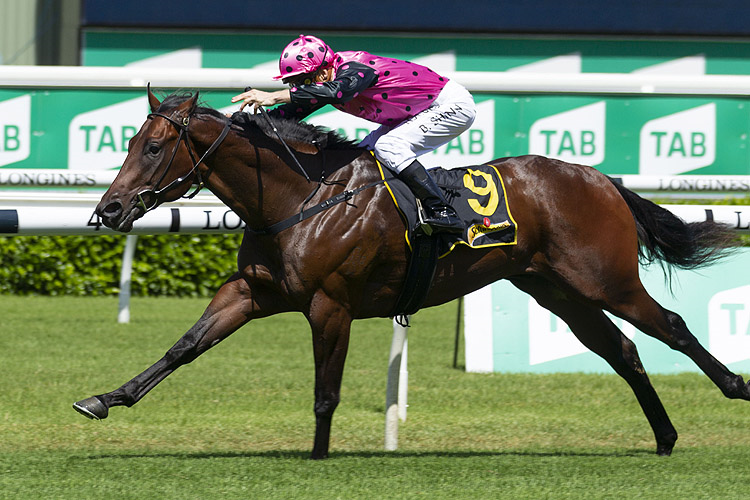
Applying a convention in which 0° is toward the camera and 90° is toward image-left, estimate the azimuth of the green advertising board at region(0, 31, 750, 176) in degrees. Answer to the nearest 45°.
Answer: approximately 0°

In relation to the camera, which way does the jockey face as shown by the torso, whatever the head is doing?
to the viewer's left

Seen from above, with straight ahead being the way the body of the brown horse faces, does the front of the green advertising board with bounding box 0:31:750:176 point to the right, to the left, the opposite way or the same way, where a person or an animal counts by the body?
to the left

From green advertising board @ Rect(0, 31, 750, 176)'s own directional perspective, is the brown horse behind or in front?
in front

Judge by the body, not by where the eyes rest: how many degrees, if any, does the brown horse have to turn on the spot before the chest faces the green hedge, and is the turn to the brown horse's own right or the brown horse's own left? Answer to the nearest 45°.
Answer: approximately 45° to the brown horse's own right

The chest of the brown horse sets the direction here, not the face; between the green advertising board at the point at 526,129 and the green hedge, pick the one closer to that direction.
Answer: the green hedge

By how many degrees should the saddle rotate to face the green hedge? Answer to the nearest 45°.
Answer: approximately 45° to its right

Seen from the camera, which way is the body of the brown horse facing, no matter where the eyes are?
to the viewer's left

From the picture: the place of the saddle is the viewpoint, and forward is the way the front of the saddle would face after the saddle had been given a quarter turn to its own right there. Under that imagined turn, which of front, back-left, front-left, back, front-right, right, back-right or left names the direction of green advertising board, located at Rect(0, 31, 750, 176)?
front

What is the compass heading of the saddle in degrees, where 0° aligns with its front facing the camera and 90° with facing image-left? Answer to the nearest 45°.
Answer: approximately 90°

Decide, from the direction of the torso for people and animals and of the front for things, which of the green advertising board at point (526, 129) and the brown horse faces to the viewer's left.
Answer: the brown horse

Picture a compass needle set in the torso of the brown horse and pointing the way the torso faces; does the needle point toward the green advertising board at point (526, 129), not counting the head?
no

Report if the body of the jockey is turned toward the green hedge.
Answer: no
